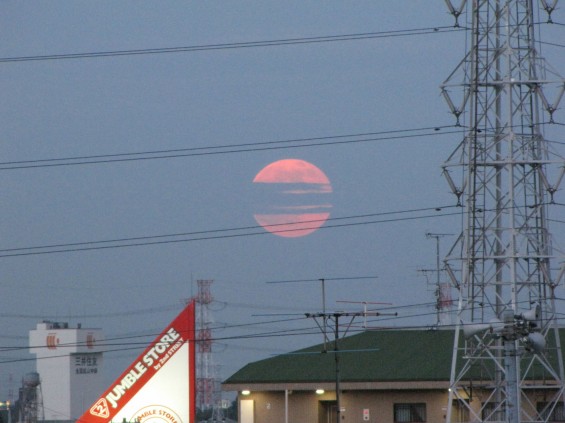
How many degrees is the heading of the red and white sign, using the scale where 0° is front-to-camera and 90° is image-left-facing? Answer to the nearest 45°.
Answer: approximately 0°
